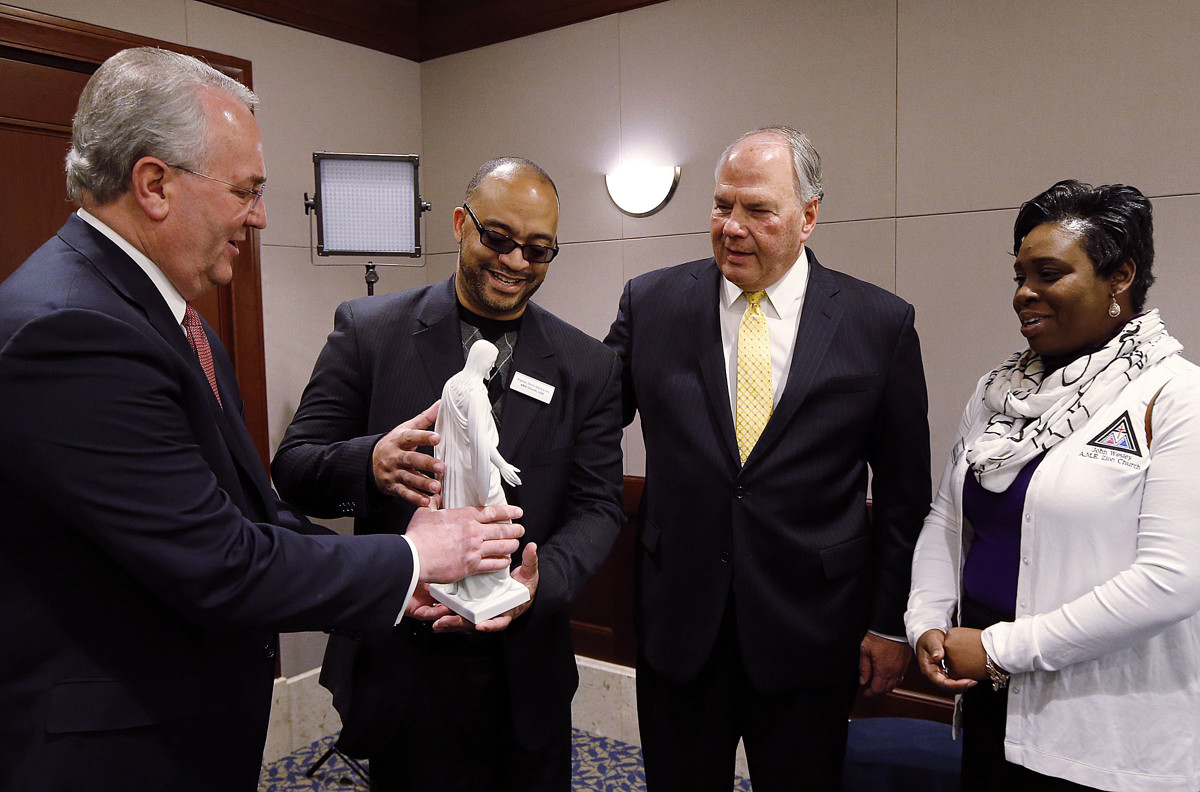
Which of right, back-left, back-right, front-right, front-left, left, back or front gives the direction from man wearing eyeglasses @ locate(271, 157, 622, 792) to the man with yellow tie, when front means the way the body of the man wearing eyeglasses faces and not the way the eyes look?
left

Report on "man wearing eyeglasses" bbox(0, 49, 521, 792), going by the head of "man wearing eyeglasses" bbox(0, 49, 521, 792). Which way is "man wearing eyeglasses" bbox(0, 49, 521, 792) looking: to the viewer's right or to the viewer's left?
to the viewer's right

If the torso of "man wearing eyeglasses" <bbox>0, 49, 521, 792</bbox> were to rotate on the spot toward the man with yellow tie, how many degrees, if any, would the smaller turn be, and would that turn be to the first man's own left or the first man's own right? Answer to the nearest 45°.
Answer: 0° — they already face them

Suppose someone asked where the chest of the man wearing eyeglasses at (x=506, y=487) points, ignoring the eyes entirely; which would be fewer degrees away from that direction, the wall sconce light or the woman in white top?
the woman in white top

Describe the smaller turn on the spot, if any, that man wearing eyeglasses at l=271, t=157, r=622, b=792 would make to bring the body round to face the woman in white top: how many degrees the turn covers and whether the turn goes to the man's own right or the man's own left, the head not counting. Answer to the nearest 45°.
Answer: approximately 45° to the man's own left

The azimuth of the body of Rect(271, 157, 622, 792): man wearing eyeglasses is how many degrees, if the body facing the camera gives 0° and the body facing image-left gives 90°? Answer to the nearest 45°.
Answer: approximately 0°

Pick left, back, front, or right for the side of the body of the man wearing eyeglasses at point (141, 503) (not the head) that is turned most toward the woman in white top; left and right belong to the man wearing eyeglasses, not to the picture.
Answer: front

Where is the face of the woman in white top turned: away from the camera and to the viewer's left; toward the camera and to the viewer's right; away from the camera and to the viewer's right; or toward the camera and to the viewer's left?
toward the camera and to the viewer's left

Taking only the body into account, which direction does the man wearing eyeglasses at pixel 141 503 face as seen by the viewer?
to the viewer's right

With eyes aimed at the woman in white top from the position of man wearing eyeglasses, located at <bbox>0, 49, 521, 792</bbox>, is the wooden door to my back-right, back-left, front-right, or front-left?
back-left

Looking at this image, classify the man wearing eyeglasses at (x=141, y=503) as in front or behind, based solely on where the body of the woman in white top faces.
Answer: in front
